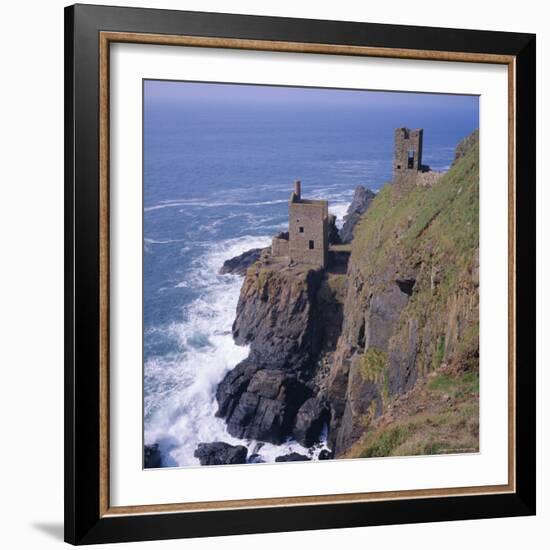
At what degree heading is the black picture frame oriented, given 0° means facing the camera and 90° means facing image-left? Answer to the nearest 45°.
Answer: approximately 315°
